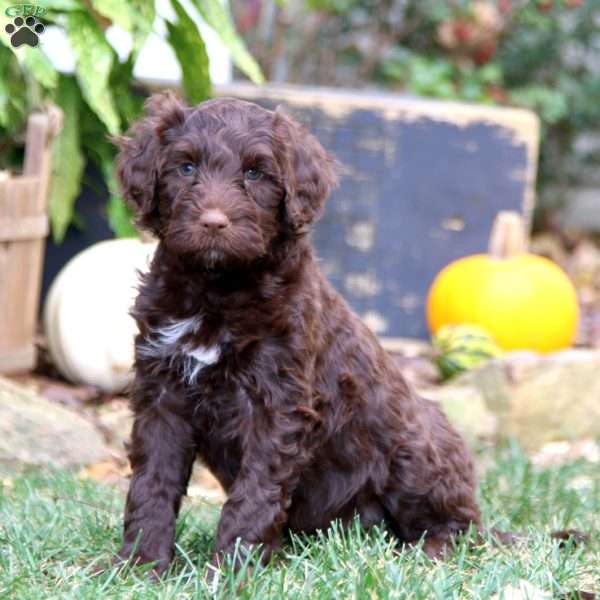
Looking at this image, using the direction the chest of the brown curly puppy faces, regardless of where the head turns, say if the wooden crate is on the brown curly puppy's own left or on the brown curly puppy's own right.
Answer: on the brown curly puppy's own right

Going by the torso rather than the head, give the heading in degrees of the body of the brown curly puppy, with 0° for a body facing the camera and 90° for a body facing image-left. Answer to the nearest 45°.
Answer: approximately 45°

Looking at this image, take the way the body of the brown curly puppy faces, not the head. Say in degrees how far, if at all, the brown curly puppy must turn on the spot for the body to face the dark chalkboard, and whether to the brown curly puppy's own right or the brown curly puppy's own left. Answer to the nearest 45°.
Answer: approximately 135° to the brown curly puppy's own right

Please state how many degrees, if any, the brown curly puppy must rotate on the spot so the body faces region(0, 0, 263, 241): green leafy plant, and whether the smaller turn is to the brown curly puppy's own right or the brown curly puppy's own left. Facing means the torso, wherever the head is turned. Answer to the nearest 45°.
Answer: approximately 135° to the brown curly puppy's own right

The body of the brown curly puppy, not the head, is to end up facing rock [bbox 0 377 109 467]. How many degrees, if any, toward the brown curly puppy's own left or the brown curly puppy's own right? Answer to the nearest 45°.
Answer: approximately 90° to the brown curly puppy's own right
